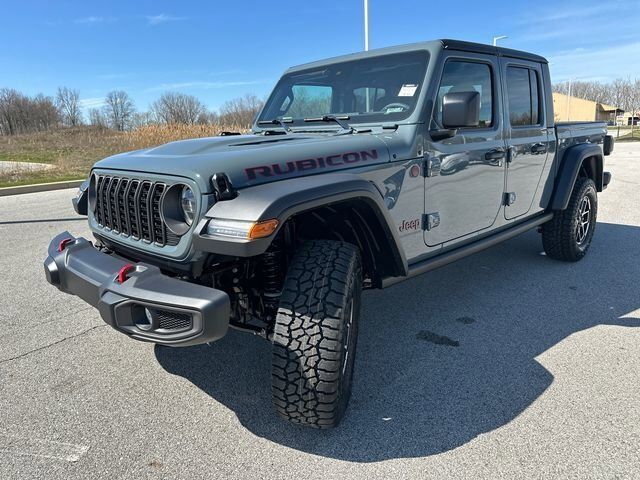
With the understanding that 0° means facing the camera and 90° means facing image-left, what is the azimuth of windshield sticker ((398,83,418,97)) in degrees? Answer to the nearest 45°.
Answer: approximately 45°

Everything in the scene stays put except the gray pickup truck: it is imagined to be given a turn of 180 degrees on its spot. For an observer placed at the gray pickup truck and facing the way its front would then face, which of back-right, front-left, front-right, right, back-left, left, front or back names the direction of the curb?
left

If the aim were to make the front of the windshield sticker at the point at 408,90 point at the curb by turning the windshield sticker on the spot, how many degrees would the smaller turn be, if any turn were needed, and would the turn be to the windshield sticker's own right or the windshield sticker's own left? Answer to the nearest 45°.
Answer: approximately 90° to the windshield sticker's own right

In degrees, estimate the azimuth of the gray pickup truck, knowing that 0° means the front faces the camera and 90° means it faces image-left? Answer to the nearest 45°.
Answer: approximately 45°
